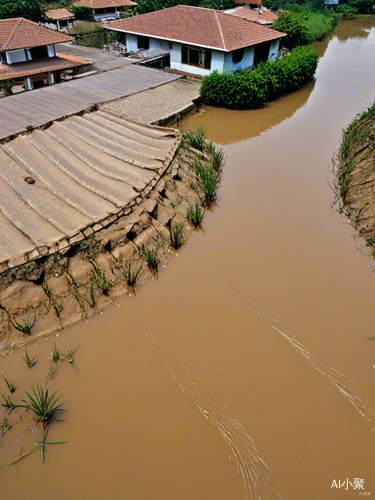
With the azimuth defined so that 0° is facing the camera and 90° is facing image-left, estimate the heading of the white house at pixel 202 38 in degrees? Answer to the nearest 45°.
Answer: approximately 45°

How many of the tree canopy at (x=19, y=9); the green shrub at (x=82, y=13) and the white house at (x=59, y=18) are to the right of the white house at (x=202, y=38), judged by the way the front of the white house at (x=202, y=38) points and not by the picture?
3

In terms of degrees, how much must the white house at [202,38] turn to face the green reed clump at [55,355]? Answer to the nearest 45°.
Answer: approximately 45° to its left

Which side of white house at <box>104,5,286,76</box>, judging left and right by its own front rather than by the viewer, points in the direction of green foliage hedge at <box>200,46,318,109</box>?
left

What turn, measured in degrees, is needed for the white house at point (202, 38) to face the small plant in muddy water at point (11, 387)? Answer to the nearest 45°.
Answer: approximately 45° to its left

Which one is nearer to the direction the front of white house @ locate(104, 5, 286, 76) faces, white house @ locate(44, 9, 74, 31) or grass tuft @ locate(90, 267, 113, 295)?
the grass tuft

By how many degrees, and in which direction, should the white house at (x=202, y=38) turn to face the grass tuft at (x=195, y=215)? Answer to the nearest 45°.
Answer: approximately 45° to its left

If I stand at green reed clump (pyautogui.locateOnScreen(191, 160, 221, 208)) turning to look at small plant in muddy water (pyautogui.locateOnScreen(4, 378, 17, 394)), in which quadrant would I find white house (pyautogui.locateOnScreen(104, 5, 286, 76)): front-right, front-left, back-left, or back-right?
back-right

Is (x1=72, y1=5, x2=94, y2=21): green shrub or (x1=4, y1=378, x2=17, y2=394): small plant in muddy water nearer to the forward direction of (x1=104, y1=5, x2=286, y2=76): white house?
the small plant in muddy water
